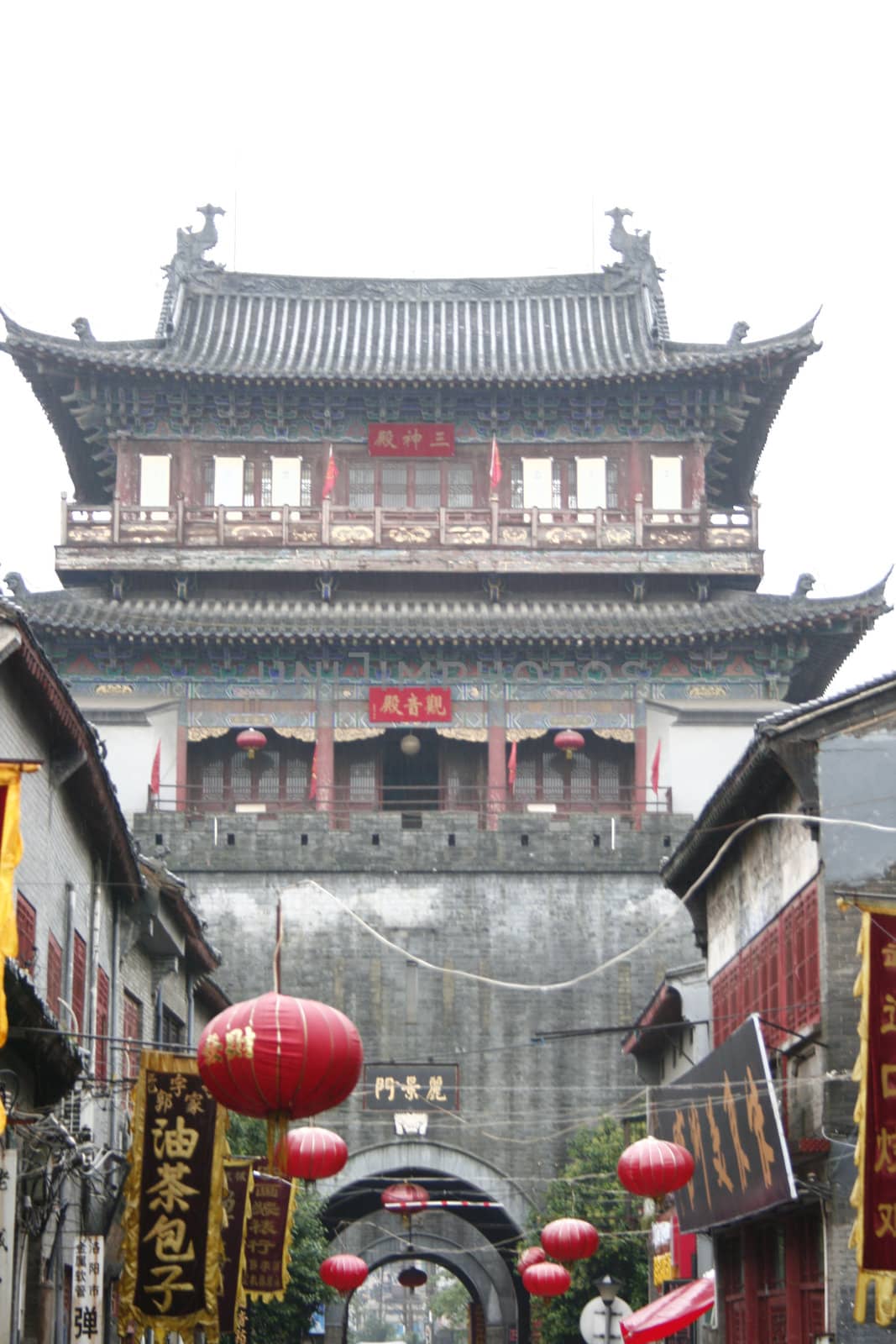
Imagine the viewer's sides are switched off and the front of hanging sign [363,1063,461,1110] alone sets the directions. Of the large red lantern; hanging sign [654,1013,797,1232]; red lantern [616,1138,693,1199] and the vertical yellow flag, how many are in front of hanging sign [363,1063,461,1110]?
4

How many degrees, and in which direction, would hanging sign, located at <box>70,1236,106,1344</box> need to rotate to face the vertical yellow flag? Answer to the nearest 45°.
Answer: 0° — it already faces it

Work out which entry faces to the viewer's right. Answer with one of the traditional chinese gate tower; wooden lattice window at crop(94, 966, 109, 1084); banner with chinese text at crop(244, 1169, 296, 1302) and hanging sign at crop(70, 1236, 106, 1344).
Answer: the wooden lattice window

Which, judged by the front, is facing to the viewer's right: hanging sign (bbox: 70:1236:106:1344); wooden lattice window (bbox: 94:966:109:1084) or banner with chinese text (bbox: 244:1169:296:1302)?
the wooden lattice window

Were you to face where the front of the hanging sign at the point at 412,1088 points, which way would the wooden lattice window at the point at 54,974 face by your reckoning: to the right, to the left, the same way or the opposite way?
to the left

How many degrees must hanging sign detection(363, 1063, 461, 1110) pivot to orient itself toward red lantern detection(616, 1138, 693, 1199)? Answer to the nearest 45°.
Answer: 0° — it already faces it

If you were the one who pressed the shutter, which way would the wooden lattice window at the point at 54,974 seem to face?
facing to the right of the viewer

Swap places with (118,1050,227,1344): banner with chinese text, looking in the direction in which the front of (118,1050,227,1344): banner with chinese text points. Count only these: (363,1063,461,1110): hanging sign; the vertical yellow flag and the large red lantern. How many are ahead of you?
2

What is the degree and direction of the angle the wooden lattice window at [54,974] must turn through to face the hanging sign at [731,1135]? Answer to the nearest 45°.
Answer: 0° — it already faces it

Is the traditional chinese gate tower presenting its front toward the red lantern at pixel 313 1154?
yes

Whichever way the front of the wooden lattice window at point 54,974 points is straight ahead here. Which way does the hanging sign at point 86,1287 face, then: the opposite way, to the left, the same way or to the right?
to the right

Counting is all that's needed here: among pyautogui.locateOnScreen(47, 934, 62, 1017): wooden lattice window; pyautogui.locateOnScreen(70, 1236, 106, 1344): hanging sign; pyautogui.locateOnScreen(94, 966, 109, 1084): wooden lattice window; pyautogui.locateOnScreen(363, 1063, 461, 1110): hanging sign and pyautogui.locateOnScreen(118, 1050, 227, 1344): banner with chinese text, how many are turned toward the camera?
3

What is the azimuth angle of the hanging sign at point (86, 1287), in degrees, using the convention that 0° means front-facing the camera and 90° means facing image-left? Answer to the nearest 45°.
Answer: approximately 0°
